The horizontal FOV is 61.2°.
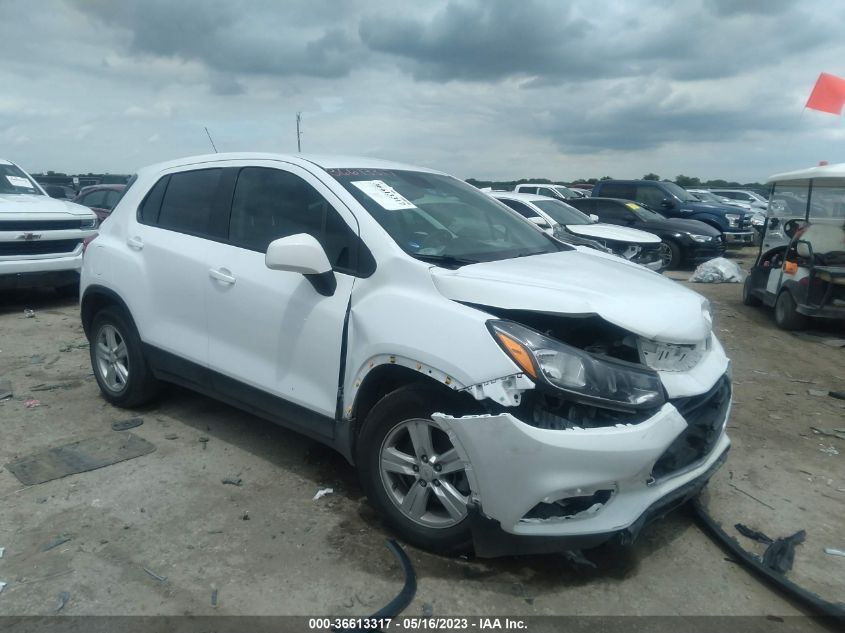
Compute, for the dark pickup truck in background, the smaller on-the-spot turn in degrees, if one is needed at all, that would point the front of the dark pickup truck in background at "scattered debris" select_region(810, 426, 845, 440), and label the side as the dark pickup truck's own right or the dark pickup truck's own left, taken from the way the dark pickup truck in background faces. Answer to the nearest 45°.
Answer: approximately 45° to the dark pickup truck's own right

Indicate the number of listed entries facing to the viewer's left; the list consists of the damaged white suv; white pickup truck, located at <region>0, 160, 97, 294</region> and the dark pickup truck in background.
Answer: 0

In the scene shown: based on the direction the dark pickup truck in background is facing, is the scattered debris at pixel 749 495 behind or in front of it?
in front

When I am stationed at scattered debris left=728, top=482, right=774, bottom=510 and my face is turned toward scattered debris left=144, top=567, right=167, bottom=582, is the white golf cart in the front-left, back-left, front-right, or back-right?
back-right

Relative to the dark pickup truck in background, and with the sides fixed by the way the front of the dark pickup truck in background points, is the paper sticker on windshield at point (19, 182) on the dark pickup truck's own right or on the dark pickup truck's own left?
on the dark pickup truck's own right

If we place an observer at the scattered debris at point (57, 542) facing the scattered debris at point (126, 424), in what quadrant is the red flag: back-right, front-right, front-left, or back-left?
front-right

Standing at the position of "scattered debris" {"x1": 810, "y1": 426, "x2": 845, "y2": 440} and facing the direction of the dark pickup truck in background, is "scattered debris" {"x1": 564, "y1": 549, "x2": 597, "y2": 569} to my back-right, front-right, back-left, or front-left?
back-left

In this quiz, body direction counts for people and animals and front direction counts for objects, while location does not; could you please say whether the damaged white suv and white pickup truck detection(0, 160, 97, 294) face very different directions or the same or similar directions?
same or similar directions

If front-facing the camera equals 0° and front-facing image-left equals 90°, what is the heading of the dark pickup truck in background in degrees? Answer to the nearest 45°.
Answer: approximately 315°

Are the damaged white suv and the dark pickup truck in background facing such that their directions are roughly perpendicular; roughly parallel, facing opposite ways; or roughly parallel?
roughly parallel

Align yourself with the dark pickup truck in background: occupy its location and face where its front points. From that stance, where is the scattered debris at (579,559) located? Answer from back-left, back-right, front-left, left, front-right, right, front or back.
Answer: front-right

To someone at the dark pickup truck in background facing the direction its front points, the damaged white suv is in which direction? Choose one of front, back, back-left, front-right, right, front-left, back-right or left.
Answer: front-right

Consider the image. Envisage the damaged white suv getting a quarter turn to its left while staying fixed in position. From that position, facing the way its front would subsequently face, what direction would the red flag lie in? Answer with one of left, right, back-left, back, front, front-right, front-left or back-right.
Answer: front

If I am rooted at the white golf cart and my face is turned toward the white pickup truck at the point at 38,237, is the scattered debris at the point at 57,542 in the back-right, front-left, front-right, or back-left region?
front-left

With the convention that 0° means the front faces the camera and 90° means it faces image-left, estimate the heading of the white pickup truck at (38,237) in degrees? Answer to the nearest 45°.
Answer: approximately 315°
